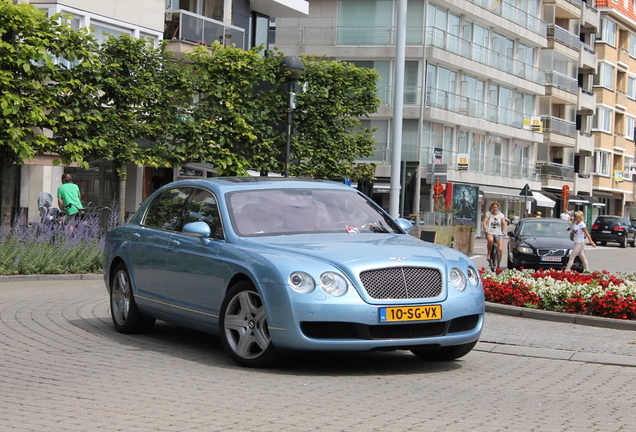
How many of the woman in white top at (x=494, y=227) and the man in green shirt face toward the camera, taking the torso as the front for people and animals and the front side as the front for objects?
1

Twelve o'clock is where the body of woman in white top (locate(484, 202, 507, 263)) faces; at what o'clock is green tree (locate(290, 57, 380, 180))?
The green tree is roughly at 4 o'clock from the woman in white top.

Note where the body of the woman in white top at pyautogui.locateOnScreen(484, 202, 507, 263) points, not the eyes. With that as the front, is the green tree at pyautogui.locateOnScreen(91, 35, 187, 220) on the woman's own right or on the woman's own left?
on the woman's own right

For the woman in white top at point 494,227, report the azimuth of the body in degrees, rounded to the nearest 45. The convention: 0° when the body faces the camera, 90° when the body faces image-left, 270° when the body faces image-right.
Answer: approximately 0°

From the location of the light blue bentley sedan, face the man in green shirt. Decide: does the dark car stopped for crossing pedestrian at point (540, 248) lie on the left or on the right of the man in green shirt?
right

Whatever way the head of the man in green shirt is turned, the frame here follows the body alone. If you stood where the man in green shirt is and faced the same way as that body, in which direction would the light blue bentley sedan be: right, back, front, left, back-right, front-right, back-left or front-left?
back

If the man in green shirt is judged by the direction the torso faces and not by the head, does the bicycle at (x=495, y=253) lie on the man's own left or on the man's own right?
on the man's own right
